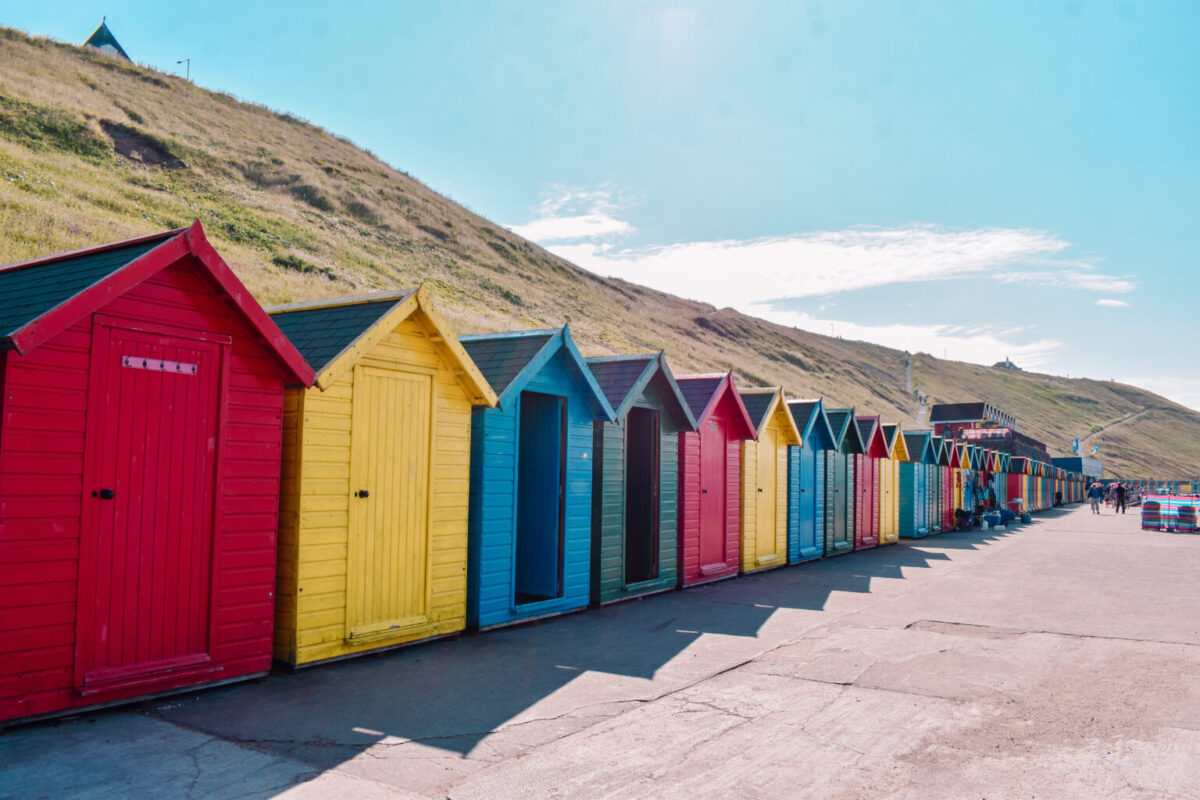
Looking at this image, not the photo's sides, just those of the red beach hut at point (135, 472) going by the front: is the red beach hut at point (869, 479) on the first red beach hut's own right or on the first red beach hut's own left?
on the first red beach hut's own left

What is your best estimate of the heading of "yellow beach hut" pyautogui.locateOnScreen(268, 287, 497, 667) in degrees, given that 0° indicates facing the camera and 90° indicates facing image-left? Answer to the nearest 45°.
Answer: approximately 315°

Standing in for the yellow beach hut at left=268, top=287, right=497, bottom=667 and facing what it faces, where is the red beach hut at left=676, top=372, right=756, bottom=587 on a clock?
The red beach hut is roughly at 9 o'clock from the yellow beach hut.

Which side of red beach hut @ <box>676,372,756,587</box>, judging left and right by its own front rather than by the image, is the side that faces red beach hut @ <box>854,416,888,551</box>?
left

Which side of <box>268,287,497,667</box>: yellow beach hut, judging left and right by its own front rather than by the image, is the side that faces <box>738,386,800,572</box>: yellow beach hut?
left

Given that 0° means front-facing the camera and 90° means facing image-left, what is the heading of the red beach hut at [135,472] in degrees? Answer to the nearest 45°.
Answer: approximately 315°

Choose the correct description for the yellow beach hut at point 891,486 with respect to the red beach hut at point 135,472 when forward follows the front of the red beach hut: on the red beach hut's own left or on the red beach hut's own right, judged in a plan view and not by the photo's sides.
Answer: on the red beach hut's own left
